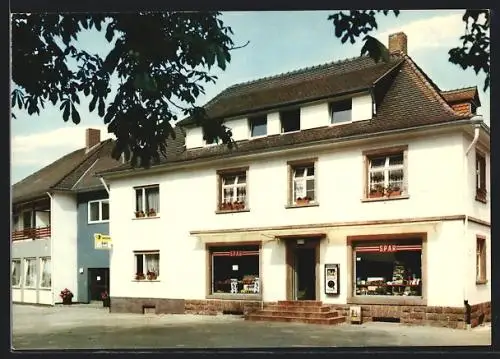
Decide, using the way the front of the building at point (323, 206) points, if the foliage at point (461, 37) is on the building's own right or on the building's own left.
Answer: on the building's own left

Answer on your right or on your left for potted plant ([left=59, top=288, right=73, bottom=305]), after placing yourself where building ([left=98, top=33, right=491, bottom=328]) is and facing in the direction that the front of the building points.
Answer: on your right

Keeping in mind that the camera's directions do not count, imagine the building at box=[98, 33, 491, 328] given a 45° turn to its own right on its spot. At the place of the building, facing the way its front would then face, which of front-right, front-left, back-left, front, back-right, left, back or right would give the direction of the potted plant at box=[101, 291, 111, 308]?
front
